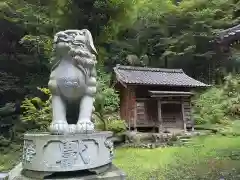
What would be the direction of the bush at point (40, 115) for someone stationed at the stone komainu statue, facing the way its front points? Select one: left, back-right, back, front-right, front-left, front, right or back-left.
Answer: back

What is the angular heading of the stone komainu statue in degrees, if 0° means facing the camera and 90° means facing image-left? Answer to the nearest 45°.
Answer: approximately 0°

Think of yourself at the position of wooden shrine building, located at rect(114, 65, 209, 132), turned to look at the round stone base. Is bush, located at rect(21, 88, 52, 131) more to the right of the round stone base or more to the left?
right

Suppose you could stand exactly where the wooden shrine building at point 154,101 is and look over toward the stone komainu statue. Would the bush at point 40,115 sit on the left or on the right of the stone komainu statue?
right

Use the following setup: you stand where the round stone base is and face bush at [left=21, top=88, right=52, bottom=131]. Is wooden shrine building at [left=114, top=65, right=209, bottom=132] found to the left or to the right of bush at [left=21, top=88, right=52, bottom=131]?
right

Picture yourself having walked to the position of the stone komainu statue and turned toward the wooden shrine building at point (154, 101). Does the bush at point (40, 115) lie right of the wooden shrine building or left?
left

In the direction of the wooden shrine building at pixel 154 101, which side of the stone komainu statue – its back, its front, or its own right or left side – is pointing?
back

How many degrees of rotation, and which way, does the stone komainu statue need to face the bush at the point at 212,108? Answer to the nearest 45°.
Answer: approximately 135° to its left
